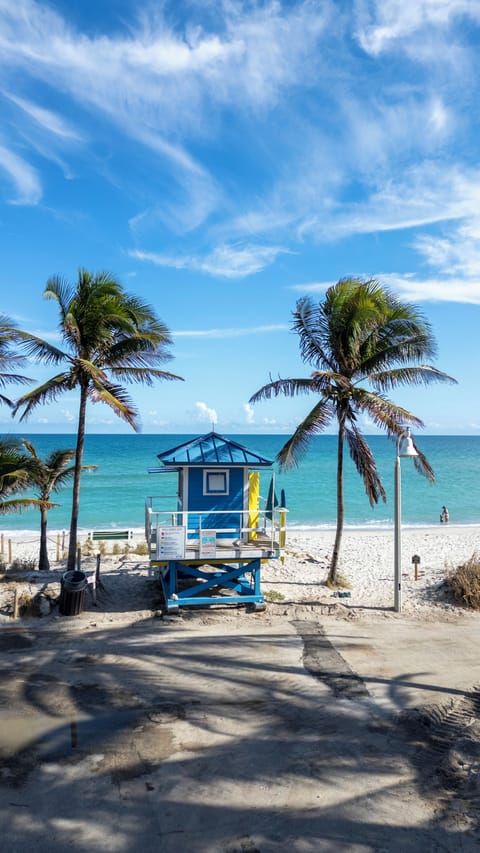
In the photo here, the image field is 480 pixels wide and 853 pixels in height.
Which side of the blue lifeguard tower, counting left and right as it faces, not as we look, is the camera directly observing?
back

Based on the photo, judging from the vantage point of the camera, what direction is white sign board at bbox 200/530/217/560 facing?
facing the viewer

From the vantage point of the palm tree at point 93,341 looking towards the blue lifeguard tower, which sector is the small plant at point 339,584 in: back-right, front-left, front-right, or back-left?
front-left

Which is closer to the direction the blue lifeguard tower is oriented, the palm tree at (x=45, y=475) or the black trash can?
the palm tree

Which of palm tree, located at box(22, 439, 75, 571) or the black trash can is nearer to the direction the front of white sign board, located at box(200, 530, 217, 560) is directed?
the black trash can

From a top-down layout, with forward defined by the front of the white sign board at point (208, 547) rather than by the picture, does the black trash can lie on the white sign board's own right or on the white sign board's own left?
on the white sign board's own right

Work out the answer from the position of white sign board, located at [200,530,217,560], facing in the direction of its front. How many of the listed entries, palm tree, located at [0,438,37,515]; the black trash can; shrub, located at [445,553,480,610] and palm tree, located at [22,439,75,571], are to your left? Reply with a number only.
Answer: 1
